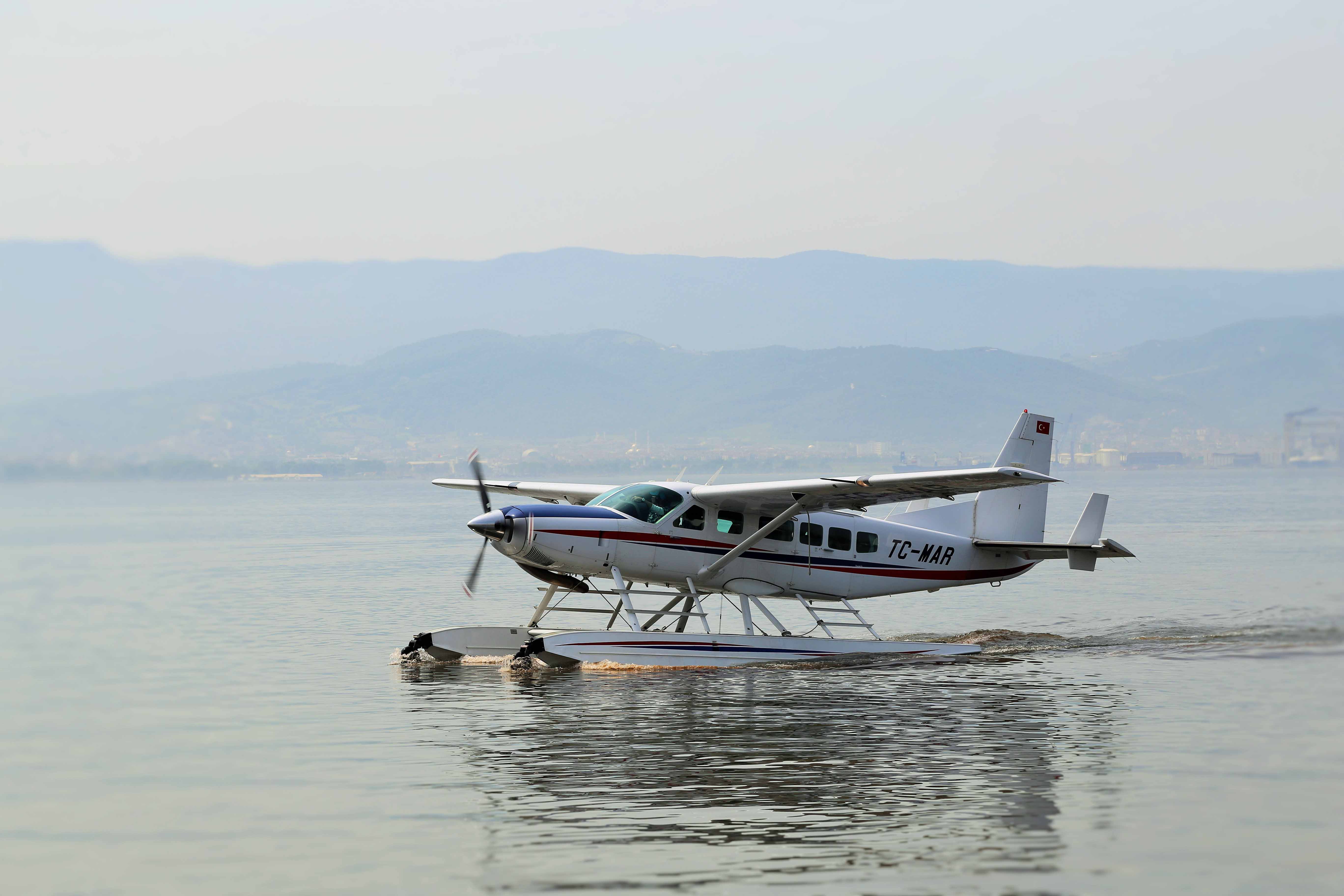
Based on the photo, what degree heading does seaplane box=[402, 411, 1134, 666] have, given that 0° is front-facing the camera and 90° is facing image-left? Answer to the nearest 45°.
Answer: approximately 45°
